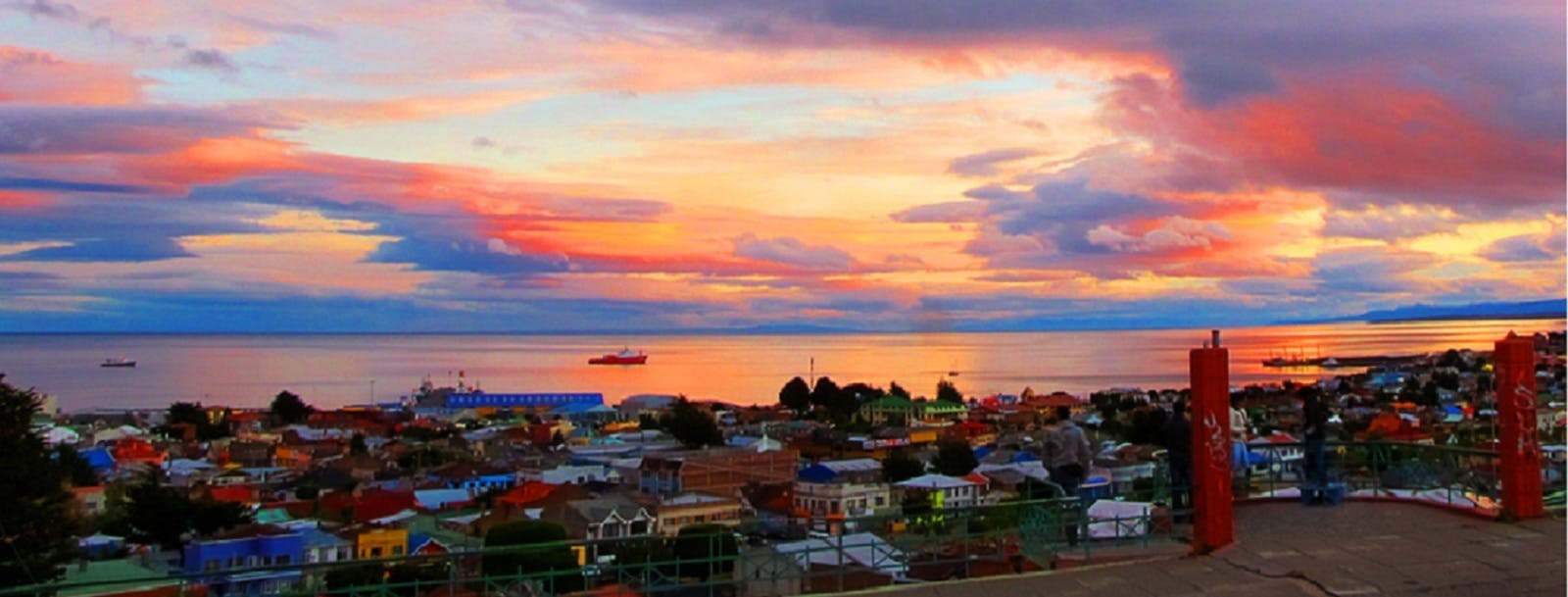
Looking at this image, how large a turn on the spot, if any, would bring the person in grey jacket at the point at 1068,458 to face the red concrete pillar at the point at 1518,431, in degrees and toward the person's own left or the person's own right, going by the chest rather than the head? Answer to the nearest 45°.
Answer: approximately 90° to the person's own right

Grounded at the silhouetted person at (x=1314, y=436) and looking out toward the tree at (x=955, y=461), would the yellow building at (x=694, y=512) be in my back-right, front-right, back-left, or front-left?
front-left

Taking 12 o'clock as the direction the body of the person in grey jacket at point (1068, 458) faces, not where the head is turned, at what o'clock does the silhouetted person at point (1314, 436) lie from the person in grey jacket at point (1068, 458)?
the silhouetted person at point (1314, 436) is roughly at 2 o'clock from the person in grey jacket at point (1068, 458).

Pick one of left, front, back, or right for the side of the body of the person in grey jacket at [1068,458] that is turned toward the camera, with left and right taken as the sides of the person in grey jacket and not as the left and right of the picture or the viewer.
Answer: back

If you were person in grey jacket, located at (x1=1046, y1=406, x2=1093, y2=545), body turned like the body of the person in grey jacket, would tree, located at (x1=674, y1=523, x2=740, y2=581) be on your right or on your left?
on your left

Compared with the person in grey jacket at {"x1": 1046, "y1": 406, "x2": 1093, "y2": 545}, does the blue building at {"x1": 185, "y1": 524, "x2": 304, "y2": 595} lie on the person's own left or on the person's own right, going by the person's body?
on the person's own left

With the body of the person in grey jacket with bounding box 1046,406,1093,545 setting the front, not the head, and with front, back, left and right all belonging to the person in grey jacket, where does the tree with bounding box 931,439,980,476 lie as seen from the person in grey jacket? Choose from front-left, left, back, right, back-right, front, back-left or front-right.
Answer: front

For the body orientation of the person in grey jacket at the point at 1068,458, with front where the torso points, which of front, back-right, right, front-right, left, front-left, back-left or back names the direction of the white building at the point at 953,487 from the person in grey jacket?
front

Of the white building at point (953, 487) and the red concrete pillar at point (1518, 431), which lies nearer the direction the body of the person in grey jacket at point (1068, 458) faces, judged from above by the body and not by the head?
the white building

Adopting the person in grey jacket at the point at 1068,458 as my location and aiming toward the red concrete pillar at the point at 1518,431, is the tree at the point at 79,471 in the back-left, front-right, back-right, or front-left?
back-left

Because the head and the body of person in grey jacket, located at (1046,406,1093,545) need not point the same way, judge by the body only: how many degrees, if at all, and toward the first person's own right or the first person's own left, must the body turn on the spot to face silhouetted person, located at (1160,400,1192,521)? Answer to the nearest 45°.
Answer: approximately 45° to the first person's own right
